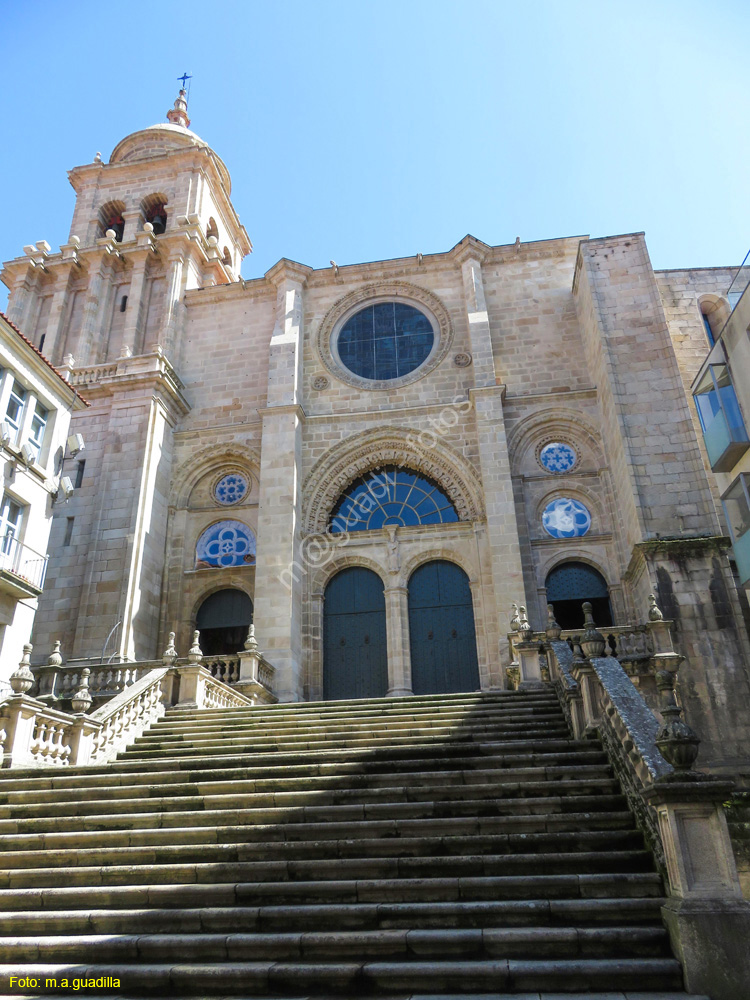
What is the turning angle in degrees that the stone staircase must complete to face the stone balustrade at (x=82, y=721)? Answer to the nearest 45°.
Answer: approximately 135° to its right

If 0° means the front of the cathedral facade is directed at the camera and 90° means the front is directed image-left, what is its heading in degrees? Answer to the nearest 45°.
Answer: approximately 0°

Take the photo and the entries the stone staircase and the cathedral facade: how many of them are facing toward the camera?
2

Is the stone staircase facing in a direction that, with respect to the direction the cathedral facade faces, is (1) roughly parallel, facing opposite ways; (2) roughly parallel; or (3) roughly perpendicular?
roughly parallel

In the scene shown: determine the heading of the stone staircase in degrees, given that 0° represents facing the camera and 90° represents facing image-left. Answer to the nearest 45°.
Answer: approximately 0°

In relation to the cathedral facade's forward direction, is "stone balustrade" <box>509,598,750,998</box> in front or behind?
in front

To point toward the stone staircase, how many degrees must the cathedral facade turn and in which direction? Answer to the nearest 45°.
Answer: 0° — it already faces it
